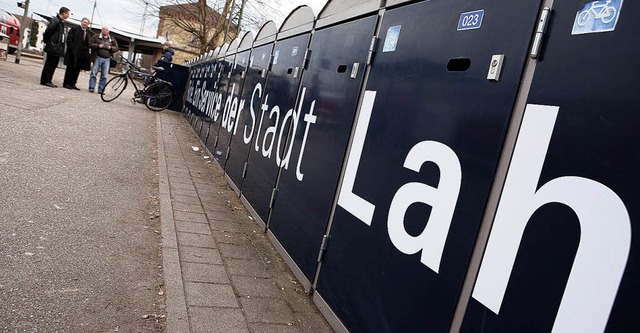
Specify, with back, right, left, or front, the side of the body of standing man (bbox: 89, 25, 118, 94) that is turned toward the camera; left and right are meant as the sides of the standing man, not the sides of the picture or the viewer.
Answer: front

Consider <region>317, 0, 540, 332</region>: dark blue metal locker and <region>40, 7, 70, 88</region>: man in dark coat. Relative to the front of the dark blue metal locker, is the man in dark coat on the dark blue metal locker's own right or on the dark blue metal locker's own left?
on the dark blue metal locker's own right

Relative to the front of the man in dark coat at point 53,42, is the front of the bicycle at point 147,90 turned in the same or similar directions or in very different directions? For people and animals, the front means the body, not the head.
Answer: very different directions

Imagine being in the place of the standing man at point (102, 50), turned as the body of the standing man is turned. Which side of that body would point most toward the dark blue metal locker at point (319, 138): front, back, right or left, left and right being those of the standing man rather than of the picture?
front

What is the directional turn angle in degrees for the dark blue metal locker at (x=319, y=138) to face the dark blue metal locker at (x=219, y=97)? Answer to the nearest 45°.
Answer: approximately 135° to its right

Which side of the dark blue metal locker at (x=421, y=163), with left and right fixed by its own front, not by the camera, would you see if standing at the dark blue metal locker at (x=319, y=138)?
right

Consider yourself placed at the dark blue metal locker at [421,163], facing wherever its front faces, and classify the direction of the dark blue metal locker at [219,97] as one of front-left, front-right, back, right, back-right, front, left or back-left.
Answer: right

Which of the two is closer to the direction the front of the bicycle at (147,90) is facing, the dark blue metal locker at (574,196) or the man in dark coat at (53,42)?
the man in dark coat

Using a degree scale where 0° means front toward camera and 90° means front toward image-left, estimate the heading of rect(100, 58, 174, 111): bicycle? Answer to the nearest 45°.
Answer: approximately 90°

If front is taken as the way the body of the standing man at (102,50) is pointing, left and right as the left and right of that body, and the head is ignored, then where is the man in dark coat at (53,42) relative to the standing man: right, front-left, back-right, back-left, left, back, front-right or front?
front-right

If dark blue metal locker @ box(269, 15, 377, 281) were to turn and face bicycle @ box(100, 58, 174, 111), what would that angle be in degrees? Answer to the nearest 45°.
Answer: approximately 90° to its right

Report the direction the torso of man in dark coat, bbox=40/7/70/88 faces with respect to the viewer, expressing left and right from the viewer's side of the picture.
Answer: facing to the right of the viewer

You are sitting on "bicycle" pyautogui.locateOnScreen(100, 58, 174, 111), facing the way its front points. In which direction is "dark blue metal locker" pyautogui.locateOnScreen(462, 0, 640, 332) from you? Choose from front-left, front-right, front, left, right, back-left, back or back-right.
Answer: left

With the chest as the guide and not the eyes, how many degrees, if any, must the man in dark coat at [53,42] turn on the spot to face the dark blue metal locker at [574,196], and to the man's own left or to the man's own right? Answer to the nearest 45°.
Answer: approximately 90° to the man's own right

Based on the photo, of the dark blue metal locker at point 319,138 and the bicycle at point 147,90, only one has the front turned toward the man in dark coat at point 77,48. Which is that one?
the bicycle

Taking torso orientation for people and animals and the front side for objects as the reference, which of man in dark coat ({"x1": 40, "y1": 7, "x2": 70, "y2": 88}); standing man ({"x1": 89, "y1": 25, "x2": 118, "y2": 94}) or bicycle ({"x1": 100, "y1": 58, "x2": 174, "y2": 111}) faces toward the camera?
the standing man

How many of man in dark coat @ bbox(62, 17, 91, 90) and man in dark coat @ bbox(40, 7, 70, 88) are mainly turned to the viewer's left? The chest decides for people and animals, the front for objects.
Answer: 0
